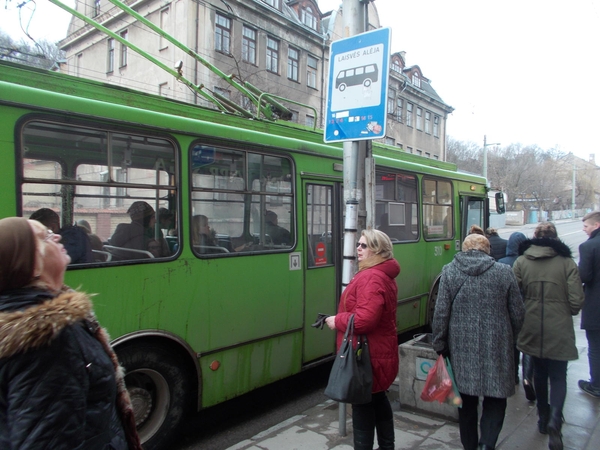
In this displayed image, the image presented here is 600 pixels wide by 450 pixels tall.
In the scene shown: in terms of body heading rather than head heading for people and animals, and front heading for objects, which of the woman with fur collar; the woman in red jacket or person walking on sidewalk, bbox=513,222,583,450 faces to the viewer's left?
the woman in red jacket

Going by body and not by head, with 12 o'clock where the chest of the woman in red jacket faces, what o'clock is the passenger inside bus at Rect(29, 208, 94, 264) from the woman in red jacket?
The passenger inside bus is roughly at 12 o'clock from the woman in red jacket.

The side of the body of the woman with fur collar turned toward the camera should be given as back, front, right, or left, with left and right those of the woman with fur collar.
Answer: right

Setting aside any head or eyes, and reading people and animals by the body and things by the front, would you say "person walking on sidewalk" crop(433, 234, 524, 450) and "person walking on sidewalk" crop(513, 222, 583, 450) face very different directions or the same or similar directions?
same or similar directions

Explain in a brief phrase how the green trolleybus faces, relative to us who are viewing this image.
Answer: facing away from the viewer and to the right of the viewer

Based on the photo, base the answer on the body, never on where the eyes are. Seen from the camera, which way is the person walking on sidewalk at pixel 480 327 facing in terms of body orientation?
away from the camera

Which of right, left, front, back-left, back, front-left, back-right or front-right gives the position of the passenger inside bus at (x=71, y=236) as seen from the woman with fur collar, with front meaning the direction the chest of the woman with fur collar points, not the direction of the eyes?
left

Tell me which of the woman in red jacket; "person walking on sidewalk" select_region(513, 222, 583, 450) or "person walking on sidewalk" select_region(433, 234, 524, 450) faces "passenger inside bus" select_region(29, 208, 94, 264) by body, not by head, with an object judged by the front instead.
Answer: the woman in red jacket

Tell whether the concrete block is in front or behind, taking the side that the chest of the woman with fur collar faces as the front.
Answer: in front

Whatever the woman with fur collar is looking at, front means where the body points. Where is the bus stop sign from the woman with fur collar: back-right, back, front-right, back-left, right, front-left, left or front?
front-left

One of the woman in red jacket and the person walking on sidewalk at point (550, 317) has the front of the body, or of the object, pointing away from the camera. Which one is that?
the person walking on sidewalk

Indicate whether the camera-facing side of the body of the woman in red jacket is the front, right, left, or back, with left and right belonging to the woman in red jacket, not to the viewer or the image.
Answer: left

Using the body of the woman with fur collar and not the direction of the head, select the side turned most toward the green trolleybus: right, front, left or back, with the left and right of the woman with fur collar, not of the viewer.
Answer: left

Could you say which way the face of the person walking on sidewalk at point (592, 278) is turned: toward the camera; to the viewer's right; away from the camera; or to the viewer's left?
to the viewer's left

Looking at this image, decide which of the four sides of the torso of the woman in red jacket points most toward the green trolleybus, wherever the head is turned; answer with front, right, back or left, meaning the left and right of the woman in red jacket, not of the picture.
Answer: front

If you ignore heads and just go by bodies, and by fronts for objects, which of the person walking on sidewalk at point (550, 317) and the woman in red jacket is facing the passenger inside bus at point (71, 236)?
the woman in red jacket
